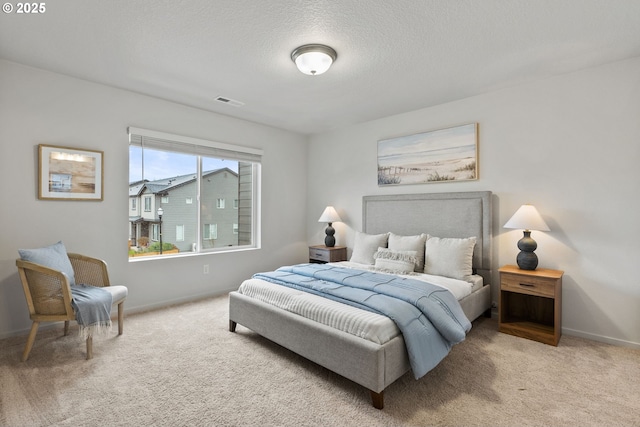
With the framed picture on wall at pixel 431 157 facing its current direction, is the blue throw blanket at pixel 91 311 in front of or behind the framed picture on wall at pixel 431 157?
in front

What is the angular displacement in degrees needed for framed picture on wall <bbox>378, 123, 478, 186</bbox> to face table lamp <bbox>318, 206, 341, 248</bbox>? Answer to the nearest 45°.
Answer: approximately 45° to its right

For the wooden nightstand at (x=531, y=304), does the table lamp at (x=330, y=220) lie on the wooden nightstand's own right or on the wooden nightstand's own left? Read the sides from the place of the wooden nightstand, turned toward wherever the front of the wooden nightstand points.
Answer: on the wooden nightstand's own right

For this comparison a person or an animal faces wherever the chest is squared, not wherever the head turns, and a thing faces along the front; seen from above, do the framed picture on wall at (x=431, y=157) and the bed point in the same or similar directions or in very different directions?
same or similar directions

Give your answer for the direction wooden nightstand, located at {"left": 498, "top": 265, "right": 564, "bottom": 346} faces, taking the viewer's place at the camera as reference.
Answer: facing the viewer

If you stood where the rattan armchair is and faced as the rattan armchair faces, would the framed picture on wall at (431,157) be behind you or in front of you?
in front

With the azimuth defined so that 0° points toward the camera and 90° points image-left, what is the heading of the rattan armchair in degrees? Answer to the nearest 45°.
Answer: approximately 315°

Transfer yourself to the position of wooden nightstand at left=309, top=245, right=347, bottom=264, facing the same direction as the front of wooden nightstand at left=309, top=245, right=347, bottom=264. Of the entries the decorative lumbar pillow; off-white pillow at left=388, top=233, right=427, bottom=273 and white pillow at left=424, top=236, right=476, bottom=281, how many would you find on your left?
3

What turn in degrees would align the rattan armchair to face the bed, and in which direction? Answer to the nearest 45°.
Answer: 0° — it already faces it

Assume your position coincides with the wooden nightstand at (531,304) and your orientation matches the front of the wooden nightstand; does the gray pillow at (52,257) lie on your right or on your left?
on your right

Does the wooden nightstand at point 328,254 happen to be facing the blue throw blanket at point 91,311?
yes

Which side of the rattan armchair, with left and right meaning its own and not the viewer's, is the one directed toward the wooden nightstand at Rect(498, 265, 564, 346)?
front

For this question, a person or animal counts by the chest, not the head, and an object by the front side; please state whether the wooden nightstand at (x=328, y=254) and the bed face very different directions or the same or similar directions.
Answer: same or similar directions

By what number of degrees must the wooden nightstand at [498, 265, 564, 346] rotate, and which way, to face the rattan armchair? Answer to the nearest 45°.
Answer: approximately 45° to its right

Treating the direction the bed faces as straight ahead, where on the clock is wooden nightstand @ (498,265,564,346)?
The wooden nightstand is roughly at 7 o'clock from the bed.

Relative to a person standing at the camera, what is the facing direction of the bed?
facing the viewer and to the left of the viewer
